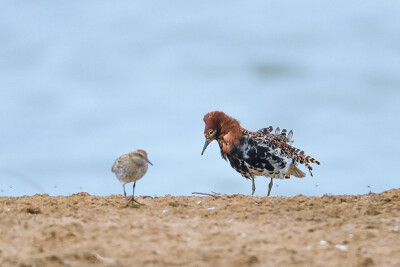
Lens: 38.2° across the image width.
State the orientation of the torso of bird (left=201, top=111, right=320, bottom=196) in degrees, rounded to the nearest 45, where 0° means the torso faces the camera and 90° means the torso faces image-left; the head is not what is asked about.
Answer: approximately 90°
